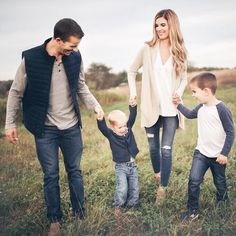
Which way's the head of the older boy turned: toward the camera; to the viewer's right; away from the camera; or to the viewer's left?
to the viewer's left

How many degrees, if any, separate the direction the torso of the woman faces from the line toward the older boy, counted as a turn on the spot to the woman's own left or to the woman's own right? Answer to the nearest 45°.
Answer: approximately 45° to the woman's own left

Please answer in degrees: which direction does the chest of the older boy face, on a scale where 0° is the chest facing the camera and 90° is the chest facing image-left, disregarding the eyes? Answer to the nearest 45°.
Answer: approximately 45°

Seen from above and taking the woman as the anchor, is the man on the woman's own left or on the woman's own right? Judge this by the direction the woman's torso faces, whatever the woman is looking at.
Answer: on the woman's own right

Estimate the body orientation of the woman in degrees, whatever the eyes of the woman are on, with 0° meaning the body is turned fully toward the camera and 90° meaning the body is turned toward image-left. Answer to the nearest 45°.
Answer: approximately 0°

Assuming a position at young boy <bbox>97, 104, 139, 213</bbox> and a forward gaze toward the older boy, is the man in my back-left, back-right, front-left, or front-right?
back-right

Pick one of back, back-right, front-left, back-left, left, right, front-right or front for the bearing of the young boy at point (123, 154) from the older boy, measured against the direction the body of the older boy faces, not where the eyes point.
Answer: front-right

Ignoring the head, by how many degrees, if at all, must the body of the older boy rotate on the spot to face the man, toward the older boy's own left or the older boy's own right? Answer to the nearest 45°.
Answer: approximately 45° to the older boy's own right
